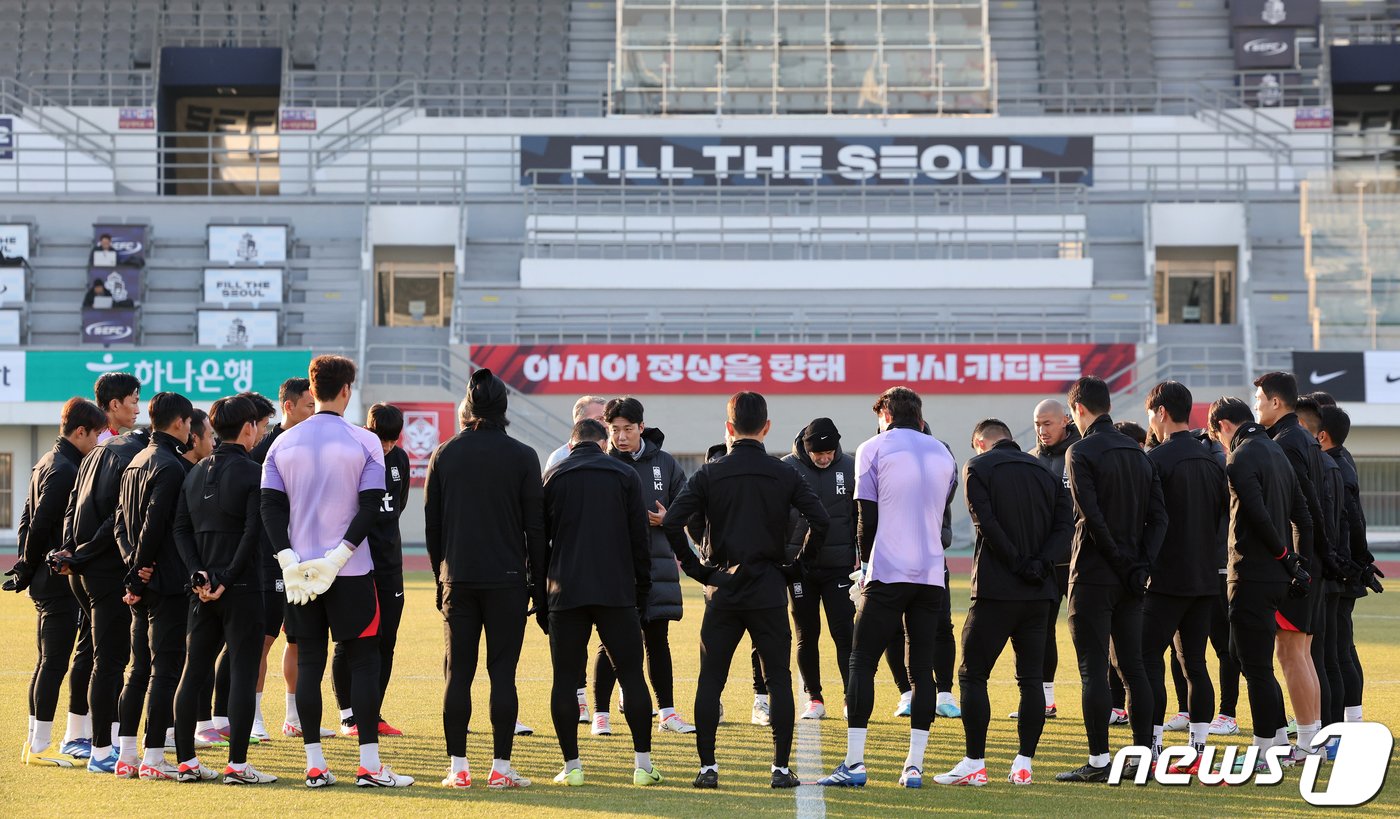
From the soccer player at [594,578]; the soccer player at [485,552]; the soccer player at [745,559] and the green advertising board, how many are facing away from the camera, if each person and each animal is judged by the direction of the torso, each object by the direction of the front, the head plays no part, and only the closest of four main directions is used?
3

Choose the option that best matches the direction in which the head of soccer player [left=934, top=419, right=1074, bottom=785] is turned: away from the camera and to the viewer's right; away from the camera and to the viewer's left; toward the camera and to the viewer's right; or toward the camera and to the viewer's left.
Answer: away from the camera and to the viewer's left

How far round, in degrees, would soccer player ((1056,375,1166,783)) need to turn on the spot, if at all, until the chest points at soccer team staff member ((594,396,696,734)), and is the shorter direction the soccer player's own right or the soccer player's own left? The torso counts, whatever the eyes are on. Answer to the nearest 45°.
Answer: approximately 45° to the soccer player's own left

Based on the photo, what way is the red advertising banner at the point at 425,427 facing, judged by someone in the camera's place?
facing the viewer

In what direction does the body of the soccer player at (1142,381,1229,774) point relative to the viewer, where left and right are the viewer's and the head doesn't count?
facing away from the viewer and to the left of the viewer

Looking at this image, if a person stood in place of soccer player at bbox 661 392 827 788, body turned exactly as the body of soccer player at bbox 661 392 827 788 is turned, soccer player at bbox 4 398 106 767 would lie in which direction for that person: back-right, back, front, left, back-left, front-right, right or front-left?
left

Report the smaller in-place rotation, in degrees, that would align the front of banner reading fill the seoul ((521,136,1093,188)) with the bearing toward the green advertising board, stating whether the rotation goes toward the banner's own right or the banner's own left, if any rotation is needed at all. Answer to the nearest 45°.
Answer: approximately 45° to the banner's own right

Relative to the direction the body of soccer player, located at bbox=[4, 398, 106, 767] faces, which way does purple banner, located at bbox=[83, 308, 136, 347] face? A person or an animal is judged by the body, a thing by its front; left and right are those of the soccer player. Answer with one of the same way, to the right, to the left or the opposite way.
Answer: to the right

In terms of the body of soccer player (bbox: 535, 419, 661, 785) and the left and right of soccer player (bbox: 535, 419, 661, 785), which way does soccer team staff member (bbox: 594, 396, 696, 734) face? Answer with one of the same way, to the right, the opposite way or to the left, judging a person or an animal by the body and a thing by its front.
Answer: the opposite way

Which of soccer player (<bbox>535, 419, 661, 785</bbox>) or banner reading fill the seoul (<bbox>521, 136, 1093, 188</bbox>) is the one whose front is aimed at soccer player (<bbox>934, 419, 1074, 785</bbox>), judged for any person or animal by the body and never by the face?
the banner reading fill the seoul

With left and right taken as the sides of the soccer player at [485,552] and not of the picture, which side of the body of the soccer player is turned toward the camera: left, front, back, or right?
back

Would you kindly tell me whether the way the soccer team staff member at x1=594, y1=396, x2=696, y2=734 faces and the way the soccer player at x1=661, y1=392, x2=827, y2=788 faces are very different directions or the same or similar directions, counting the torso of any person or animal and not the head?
very different directions

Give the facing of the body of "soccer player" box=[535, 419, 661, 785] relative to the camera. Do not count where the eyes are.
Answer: away from the camera

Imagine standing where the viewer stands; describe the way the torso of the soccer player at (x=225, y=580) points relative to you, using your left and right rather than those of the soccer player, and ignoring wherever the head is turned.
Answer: facing away from the viewer and to the right of the viewer

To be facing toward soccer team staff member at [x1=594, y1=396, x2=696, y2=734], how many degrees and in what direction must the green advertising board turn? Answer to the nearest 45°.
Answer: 0° — it already faces them

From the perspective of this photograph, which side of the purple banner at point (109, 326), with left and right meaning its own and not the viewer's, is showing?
front

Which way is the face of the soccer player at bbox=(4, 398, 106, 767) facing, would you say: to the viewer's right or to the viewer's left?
to the viewer's right

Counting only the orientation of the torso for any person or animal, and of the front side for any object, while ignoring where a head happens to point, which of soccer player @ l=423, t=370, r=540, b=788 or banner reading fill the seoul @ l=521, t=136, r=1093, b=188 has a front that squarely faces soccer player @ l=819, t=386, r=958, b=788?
the banner reading fill the seoul
